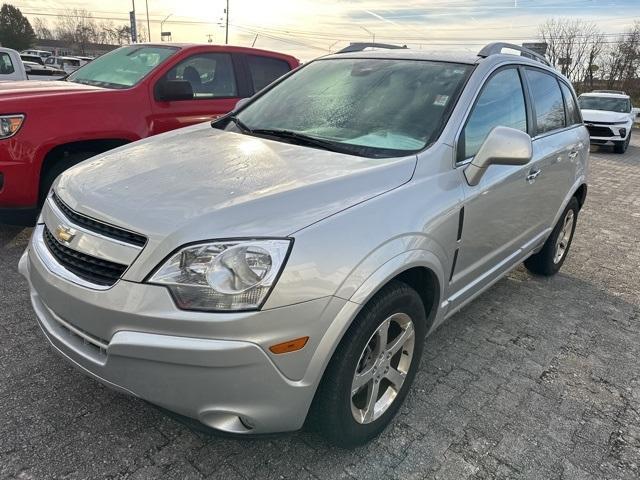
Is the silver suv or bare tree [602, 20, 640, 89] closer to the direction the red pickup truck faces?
the silver suv

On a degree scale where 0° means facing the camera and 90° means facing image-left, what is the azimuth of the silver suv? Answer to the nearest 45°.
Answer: approximately 45°

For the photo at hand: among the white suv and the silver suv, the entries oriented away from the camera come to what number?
0

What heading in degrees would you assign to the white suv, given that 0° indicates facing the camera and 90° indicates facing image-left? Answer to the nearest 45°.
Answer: approximately 45°

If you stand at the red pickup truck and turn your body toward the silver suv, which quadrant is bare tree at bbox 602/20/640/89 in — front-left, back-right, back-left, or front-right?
back-left

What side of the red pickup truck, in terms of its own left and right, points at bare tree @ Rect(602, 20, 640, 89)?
back

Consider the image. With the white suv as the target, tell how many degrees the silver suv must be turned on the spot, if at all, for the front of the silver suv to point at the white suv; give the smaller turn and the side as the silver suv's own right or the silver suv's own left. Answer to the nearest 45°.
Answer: approximately 180°

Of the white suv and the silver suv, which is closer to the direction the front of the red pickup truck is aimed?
the silver suv

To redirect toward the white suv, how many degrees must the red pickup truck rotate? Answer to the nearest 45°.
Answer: approximately 180°

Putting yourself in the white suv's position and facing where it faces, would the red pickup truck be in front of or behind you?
in front

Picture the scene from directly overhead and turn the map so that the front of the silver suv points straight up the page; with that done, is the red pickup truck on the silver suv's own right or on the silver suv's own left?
on the silver suv's own right

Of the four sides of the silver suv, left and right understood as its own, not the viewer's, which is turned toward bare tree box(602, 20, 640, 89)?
back

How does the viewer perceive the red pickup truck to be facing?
facing the viewer and to the left of the viewer
